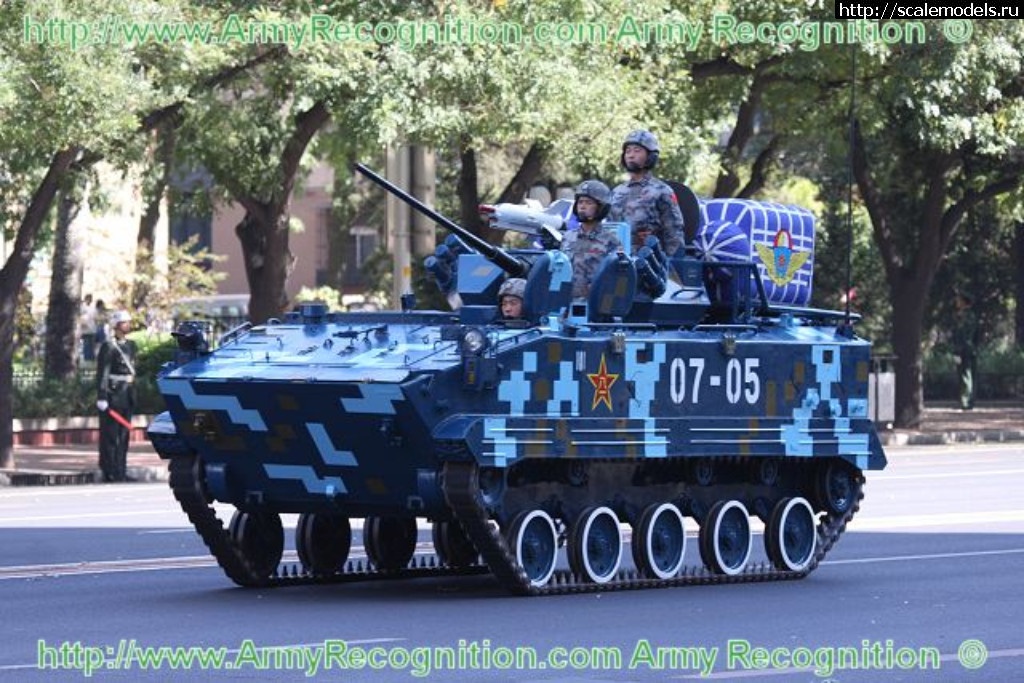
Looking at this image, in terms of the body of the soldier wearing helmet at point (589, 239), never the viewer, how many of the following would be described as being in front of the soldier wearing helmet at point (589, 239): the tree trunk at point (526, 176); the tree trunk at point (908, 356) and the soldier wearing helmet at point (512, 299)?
1

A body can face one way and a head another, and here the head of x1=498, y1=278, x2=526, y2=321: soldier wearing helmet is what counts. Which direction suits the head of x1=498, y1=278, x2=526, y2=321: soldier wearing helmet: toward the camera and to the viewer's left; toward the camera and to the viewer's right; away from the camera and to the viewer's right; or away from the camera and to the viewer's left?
toward the camera and to the viewer's left

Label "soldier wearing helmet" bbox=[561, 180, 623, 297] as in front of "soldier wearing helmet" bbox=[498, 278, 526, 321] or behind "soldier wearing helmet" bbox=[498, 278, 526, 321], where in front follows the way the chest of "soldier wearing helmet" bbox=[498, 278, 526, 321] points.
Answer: behind

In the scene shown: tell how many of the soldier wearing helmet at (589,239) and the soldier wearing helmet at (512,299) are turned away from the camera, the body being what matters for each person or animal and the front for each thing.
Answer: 0

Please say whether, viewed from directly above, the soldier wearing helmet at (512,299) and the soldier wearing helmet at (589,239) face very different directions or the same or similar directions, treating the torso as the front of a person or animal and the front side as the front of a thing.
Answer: same or similar directions

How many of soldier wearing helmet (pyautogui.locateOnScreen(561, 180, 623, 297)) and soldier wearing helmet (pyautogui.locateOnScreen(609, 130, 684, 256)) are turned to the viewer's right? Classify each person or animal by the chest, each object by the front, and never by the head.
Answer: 0

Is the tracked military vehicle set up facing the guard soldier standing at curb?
no

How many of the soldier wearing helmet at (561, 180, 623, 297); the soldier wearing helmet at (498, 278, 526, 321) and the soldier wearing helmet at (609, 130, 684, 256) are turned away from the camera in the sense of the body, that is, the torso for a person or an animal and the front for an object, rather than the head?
0

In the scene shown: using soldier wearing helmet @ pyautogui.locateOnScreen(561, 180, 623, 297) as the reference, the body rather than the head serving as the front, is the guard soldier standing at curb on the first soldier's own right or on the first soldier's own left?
on the first soldier's own right

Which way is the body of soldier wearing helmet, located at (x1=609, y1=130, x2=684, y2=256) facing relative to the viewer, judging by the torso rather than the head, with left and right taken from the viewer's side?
facing the viewer and to the left of the viewer

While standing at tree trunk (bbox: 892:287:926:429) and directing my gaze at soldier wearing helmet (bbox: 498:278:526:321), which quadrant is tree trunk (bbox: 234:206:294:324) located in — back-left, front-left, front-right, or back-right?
front-right

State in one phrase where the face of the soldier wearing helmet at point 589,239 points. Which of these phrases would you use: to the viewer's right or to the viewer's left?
to the viewer's left

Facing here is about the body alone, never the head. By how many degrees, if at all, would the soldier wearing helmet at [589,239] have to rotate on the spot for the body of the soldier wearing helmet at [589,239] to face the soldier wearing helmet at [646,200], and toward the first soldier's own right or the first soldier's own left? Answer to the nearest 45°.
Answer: approximately 180°

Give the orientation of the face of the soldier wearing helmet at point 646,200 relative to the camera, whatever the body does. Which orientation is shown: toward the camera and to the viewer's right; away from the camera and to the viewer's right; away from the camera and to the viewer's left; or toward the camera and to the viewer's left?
toward the camera and to the viewer's left

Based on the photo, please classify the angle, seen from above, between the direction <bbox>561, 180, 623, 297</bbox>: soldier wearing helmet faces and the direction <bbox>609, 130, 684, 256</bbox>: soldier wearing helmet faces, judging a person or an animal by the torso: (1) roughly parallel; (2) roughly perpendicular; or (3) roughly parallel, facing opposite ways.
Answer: roughly parallel

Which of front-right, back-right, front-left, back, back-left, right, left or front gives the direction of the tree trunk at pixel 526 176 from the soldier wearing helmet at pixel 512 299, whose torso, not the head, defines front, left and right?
back-right
